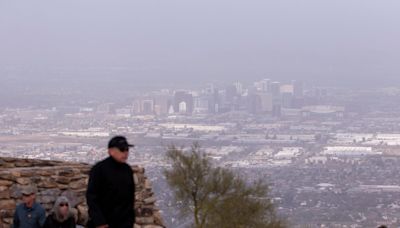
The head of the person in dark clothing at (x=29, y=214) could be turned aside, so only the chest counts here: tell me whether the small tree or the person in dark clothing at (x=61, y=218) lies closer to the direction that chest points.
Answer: the person in dark clothing

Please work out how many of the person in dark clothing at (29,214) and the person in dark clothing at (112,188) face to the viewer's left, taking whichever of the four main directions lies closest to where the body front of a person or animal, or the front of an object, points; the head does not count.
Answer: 0

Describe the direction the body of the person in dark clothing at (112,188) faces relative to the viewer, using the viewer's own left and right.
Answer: facing the viewer and to the right of the viewer

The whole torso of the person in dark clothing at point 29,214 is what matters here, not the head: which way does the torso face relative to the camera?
toward the camera

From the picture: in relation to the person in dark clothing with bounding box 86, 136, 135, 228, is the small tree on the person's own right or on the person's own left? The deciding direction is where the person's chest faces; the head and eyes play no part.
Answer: on the person's own left
